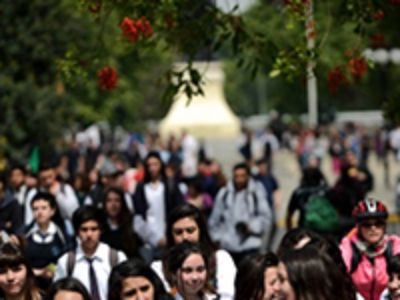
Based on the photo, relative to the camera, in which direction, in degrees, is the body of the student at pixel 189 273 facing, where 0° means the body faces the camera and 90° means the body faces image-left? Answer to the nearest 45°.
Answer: approximately 315°

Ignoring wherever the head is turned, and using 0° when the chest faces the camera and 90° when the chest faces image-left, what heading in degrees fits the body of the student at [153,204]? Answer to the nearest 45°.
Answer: approximately 0°

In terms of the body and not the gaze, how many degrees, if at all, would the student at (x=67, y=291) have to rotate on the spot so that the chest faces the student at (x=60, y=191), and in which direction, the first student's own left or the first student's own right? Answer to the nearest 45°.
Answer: approximately 180°
